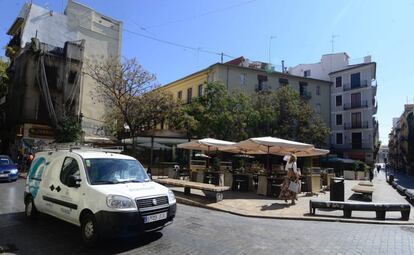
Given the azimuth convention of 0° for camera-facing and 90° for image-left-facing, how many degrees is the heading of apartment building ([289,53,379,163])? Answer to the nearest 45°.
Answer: approximately 0°

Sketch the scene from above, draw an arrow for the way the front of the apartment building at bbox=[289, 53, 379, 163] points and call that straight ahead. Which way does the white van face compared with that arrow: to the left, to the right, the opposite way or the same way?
to the left

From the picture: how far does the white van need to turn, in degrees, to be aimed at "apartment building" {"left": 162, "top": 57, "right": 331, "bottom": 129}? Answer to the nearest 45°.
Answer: approximately 90° to its left

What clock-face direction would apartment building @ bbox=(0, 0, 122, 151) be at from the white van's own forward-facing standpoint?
The apartment building is roughly at 7 o'clock from the white van.

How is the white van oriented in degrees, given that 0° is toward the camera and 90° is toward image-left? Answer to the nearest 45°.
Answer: approximately 315°

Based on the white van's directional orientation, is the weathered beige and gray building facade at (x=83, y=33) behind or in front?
behind

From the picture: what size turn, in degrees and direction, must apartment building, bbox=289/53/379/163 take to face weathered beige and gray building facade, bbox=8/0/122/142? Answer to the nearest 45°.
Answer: approximately 45° to its right

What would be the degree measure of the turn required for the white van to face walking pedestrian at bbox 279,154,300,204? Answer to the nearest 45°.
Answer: approximately 90° to its left

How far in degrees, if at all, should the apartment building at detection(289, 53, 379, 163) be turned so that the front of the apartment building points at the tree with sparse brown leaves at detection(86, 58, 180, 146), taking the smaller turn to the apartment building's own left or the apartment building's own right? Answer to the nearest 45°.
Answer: approximately 45° to the apartment building's own right

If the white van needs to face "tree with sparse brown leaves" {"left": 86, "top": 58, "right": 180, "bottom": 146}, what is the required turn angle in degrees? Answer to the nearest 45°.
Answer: approximately 135° to its left

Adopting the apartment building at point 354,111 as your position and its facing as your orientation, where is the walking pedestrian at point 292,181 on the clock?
The walking pedestrian is roughly at 12 o'clock from the apartment building.

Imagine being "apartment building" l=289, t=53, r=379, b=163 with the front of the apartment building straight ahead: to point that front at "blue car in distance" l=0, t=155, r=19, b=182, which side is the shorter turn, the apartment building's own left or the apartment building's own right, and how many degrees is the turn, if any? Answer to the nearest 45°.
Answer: approximately 45° to the apartment building's own right
